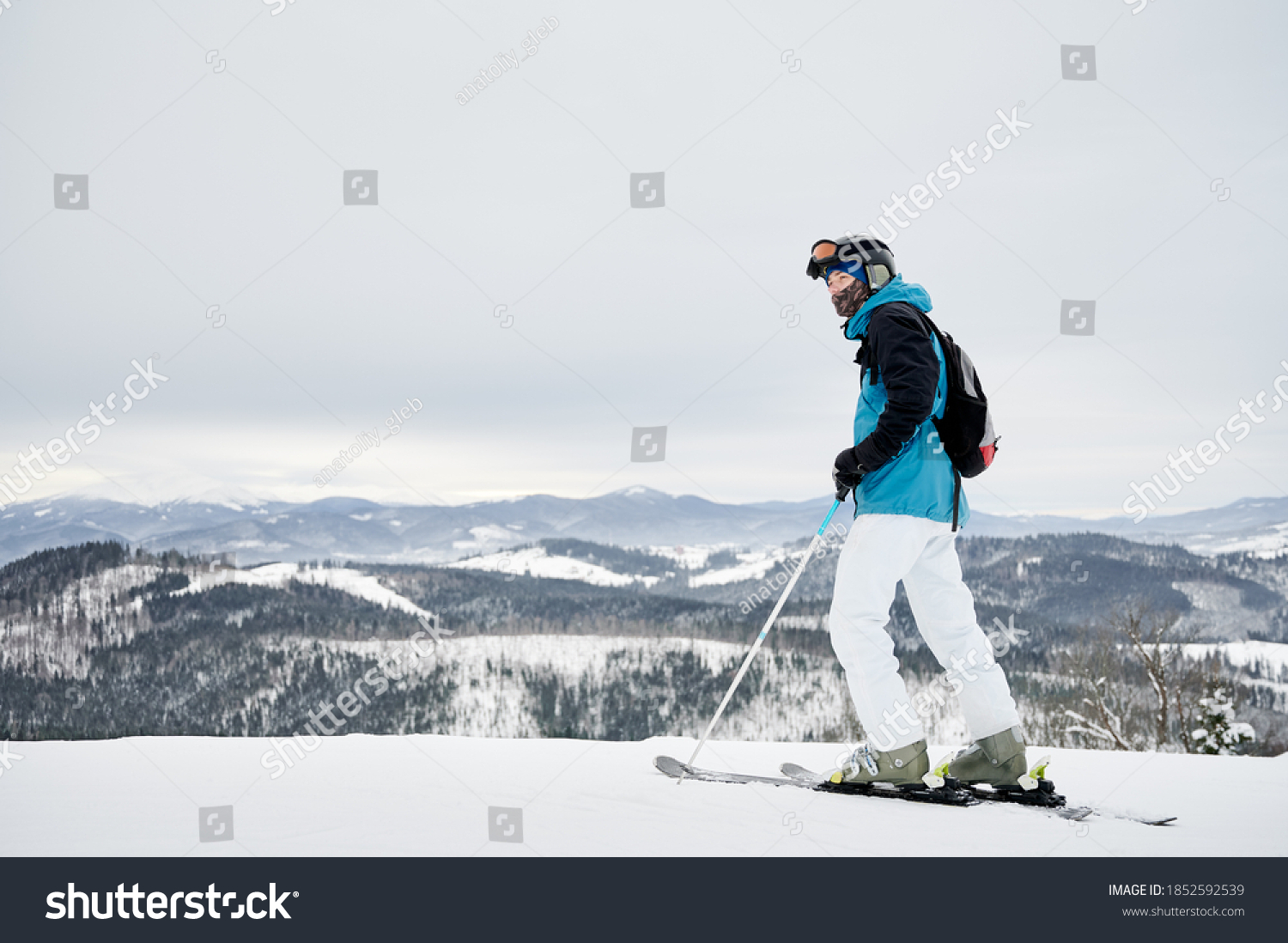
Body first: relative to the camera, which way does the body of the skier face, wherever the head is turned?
to the viewer's left
